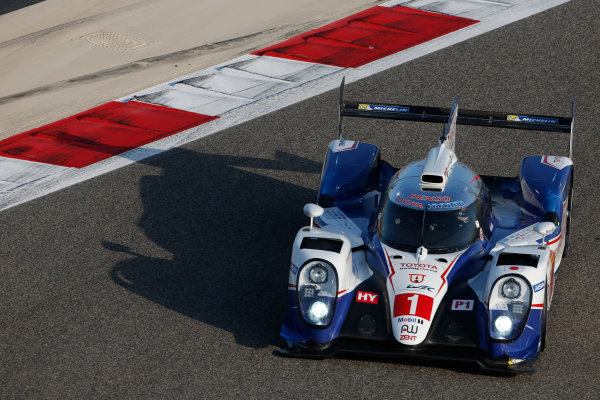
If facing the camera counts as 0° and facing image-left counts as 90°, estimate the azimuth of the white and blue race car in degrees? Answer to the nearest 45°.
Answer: approximately 0°
